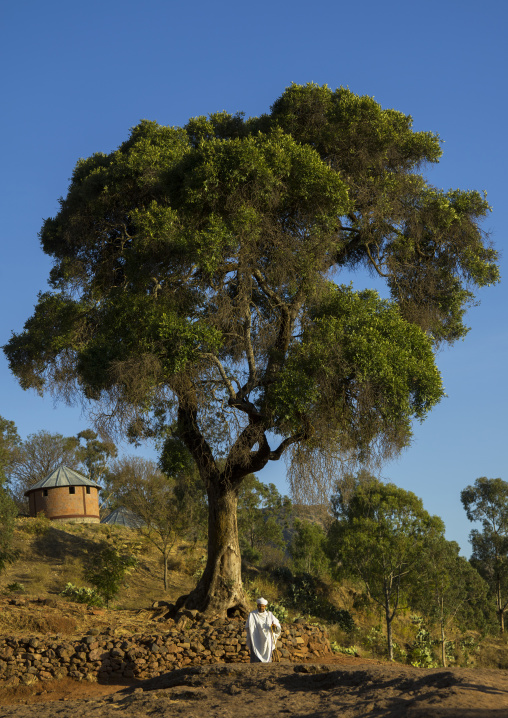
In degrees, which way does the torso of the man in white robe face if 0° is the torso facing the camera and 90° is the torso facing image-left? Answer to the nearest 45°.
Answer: approximately 0°

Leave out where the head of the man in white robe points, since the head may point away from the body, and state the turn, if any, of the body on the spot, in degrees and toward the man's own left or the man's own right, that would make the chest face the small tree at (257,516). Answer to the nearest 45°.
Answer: approximately 180°

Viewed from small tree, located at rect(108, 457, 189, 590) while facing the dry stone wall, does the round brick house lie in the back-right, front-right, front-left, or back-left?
back-right

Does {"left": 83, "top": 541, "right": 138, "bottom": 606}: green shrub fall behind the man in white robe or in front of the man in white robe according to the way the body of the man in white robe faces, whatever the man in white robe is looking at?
behind

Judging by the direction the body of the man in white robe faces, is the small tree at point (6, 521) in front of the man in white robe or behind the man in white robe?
behind

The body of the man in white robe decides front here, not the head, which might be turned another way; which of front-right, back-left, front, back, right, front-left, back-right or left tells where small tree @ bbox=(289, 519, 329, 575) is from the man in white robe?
back
